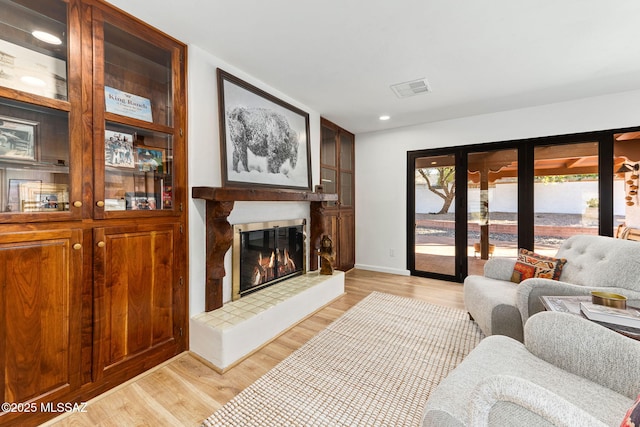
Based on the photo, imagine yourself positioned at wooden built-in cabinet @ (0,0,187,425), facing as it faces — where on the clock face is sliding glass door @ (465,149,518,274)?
The sliding glass door is roughly at 11 o'clock from the wooden built-in cabinet.

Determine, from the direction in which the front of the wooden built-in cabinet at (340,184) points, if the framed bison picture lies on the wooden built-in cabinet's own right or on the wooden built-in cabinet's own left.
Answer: on the wooden built-in cabinet's own right

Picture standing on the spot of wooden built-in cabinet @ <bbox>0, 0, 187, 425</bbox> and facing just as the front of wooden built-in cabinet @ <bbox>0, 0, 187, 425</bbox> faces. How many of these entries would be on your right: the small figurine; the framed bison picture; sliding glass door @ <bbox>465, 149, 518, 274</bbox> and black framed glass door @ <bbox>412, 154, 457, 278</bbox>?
0

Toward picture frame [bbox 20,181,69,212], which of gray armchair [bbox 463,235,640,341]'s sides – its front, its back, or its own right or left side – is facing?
front

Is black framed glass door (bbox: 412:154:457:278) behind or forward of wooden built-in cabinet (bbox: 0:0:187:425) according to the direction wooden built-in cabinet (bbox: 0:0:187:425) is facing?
forward

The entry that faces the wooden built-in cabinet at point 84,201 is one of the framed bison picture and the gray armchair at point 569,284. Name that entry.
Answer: the gray armchair

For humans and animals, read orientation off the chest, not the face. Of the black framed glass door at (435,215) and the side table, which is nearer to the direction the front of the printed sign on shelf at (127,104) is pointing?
the side table

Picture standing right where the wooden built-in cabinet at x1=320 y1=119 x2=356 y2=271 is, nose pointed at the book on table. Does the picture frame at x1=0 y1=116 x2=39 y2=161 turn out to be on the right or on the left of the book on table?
right

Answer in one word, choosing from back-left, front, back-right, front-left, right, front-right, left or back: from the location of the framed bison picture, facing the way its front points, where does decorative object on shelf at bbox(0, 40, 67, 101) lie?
right

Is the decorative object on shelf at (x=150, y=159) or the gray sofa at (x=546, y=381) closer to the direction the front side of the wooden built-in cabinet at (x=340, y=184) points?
the gray sofa

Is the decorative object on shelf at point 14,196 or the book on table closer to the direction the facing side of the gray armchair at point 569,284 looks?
the decorative object on shelf

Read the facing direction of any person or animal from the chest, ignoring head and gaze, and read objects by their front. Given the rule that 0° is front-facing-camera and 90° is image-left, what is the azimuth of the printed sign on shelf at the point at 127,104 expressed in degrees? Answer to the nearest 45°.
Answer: approximately 315°

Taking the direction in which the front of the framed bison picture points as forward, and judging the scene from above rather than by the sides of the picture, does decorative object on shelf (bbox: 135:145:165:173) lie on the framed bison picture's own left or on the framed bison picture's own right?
on the framed bison picture's own right

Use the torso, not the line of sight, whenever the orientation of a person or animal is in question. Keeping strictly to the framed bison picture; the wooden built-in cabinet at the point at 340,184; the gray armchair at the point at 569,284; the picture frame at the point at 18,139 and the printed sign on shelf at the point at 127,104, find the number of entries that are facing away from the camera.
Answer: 0

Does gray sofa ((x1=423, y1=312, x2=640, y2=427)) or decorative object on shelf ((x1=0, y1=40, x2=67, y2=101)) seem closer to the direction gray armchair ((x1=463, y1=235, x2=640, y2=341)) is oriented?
the decorative object on shelf

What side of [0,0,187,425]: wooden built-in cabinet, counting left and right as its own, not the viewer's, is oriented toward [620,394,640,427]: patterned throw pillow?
front

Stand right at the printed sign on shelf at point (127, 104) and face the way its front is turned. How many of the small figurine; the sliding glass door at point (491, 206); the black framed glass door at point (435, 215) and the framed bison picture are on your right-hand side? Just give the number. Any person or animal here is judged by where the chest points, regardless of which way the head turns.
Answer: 0

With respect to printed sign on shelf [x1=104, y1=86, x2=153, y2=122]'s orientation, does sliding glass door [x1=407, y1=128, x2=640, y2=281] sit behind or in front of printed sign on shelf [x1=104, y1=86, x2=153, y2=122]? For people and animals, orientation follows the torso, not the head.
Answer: in front

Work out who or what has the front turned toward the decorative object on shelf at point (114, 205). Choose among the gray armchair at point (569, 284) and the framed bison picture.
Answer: the gray armchair

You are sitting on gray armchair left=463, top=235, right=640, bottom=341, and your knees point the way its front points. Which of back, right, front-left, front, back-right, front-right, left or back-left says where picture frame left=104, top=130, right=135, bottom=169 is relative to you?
front
